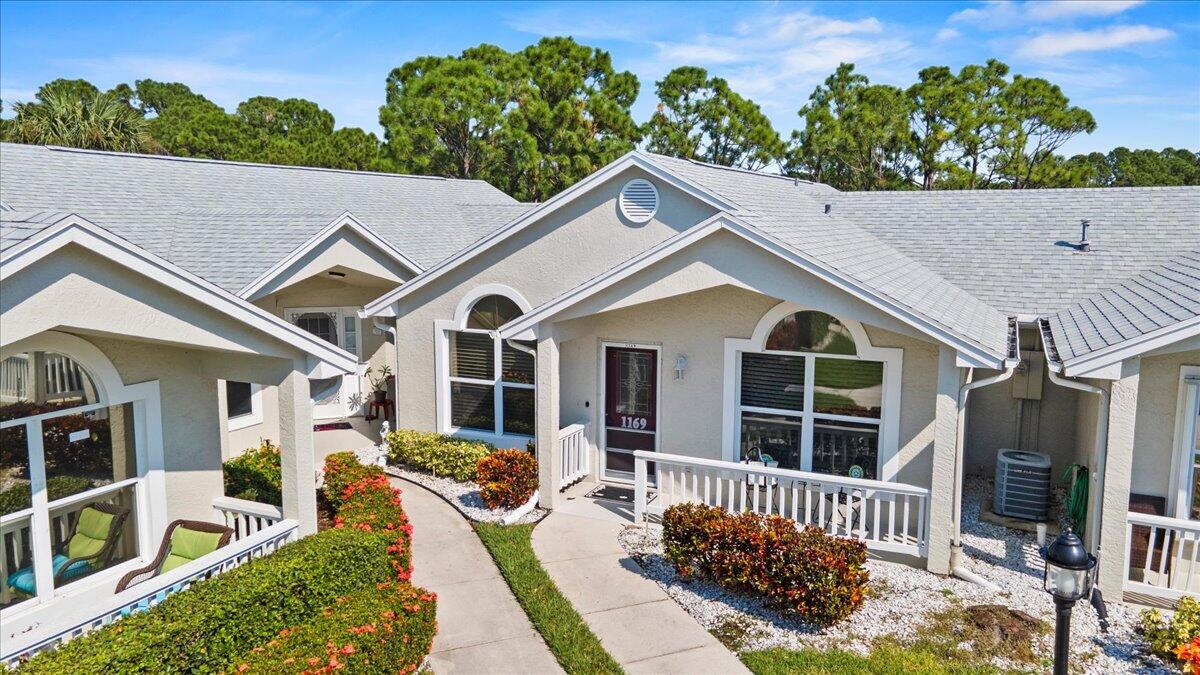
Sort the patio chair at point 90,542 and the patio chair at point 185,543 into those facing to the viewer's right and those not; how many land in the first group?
0

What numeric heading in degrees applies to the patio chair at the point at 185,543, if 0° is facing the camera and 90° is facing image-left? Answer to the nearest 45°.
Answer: approximately 45°

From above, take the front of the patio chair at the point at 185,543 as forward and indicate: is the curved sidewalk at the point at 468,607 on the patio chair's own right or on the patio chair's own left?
on the patio chair's own left

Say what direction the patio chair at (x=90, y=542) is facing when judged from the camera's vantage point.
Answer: facing the viewer and to the left of the viewer

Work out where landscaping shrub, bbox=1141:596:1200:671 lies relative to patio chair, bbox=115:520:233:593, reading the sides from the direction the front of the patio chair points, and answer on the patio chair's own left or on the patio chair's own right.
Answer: on the patio chair's own left

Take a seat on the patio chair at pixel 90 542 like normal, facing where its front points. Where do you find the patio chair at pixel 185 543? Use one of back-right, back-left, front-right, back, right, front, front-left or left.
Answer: back-left

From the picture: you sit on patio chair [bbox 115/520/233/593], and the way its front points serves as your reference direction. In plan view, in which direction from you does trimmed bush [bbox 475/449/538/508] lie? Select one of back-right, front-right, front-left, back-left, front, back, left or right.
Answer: back-left

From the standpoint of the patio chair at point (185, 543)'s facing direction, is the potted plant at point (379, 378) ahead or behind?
behind

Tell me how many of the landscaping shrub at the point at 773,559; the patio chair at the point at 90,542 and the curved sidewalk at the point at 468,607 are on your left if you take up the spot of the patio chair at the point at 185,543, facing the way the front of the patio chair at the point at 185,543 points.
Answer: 2

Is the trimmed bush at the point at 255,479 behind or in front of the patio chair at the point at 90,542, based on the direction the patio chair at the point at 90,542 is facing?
behind

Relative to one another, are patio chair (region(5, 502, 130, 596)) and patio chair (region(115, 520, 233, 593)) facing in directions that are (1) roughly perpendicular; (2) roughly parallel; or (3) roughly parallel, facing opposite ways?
roughly parallel

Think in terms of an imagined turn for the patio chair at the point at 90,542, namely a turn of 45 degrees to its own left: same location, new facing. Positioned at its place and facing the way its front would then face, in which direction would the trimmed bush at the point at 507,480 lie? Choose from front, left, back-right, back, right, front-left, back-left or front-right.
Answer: left

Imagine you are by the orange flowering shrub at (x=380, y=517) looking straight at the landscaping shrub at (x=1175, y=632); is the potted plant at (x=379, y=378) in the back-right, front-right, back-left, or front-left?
back-left

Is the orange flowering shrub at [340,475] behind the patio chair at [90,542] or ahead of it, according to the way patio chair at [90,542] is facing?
behind

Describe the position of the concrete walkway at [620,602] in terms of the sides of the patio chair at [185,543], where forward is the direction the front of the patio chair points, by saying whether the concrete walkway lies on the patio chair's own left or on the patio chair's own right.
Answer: on the patio chair's own left

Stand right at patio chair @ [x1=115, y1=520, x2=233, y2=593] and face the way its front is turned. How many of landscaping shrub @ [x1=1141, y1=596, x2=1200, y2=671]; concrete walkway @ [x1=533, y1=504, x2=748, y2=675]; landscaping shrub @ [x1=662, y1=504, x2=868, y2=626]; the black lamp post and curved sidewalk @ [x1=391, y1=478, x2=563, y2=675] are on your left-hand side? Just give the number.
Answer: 5

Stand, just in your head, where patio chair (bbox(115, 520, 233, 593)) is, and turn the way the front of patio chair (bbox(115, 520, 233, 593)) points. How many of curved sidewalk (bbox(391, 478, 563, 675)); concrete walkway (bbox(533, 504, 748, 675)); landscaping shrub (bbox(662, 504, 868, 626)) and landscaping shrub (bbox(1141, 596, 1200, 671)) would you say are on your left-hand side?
4

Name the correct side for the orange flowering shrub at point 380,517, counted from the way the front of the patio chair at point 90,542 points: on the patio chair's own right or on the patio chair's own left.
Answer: on the patio chair's own left
